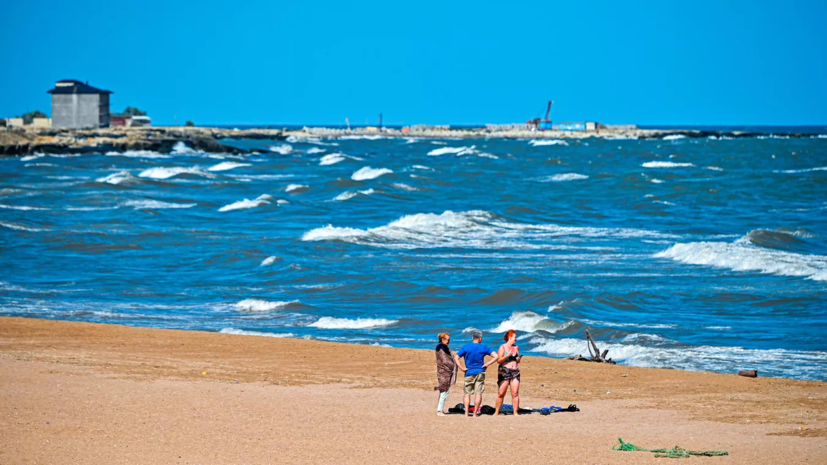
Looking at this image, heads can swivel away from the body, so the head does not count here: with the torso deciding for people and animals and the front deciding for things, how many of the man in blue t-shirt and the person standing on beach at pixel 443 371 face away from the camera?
1

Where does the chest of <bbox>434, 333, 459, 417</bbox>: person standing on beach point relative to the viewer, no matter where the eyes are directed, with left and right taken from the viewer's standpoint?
facing to the right of the viewer

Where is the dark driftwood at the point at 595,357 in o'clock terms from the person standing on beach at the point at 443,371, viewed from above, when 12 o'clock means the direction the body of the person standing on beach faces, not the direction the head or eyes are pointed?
The dark driftwood is roughly at 10 o'clock from the person standing on beach.

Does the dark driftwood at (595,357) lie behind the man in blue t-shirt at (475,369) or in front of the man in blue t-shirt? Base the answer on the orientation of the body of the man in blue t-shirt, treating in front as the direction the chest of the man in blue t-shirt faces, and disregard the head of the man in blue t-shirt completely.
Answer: in front

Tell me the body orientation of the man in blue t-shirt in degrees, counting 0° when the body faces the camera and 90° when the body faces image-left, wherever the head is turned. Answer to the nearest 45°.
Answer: approximately 180°

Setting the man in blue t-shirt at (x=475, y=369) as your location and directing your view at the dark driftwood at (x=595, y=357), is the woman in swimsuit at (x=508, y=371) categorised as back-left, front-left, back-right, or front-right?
front-right

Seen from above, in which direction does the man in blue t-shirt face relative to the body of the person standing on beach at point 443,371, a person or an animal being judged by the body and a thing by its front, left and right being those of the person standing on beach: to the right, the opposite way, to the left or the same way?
to the left

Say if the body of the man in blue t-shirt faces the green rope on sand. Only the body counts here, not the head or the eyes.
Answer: no

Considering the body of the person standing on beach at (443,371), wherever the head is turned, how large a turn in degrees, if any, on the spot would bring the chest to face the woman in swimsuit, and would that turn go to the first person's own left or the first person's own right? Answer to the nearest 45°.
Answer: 0° — they already face them
